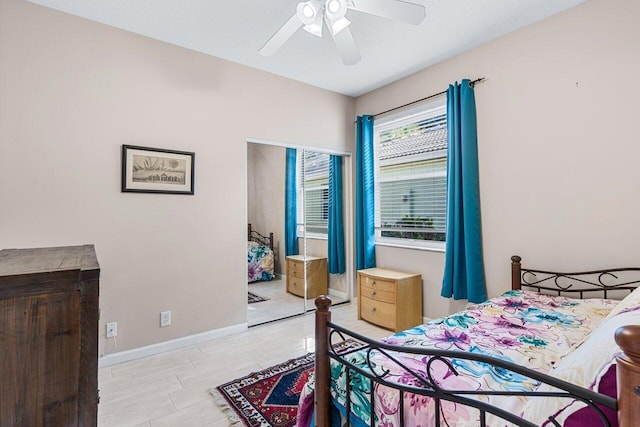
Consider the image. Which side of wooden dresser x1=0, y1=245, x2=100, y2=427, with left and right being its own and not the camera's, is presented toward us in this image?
right

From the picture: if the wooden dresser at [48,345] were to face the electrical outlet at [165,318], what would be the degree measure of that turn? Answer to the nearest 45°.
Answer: approximately 45° to its left

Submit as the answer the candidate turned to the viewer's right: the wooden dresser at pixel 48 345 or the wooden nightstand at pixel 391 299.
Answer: the wooden dresser

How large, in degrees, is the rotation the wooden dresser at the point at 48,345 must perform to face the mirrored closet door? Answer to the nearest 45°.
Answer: approximately 45° to its left

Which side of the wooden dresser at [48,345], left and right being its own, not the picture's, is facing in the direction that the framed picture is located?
left

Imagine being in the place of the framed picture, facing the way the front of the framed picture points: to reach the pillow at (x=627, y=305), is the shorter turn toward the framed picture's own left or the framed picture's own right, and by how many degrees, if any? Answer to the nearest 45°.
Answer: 0° — it already faces it

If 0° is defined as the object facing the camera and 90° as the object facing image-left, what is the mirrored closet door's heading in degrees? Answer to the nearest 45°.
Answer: approximately 315°

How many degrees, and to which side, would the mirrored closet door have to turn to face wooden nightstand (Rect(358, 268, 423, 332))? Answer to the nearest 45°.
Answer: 0° — it already faces it

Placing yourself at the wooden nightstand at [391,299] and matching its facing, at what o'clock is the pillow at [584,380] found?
The pillow is roughly at 10 o'clock from the wooden nightstand.

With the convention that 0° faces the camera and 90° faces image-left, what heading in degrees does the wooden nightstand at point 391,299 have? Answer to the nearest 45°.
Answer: approximately 45°
